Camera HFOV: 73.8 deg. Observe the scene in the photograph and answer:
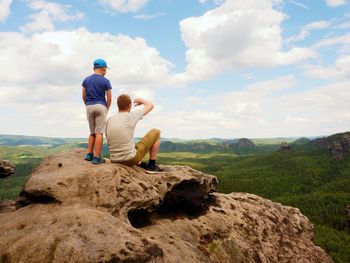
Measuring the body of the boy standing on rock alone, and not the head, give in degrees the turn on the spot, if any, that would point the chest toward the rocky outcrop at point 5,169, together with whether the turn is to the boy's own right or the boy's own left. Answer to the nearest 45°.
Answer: approximately 90° to the boy's own left

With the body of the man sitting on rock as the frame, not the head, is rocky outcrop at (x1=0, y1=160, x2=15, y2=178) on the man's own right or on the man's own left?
on the man's own left

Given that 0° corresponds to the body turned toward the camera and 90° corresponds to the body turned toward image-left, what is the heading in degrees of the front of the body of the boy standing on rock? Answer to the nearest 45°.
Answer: approximately 225°

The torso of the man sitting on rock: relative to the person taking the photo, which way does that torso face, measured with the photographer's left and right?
facing away from the viewer and to the right of the viewer

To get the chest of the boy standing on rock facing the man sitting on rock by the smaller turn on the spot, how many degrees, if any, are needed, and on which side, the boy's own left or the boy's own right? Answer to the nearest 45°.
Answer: approximately 90° to the boy's own right

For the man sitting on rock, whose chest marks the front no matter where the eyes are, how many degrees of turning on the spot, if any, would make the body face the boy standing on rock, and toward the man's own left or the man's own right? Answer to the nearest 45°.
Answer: approximately 90° to the man's own left
